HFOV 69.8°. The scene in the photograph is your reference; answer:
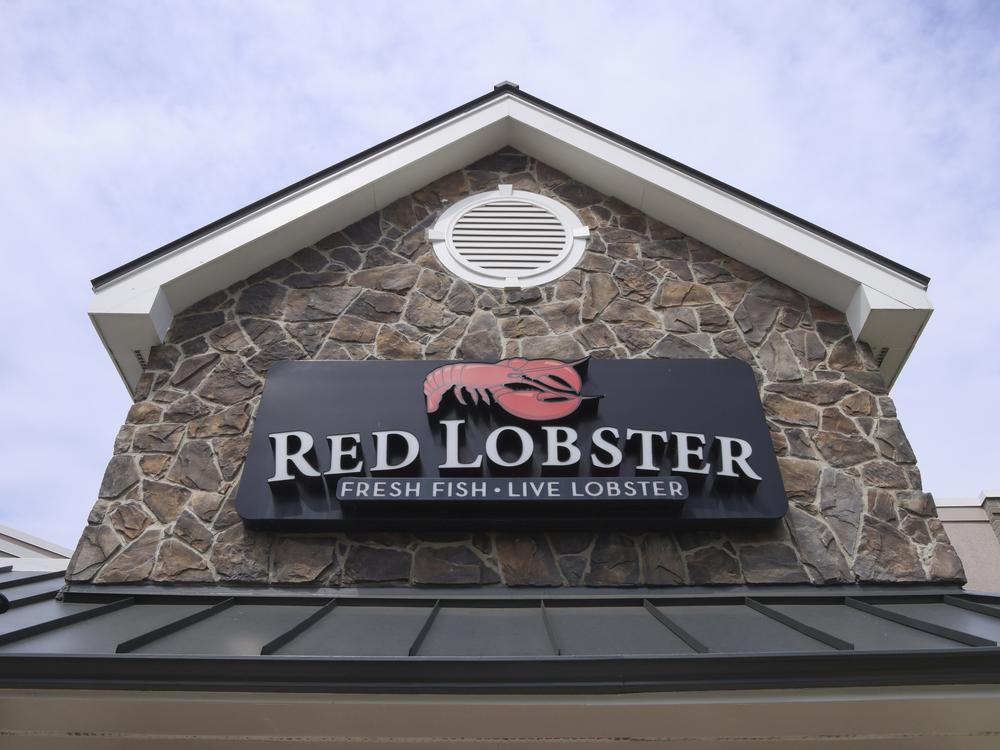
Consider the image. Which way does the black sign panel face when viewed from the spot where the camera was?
facing the viewer
